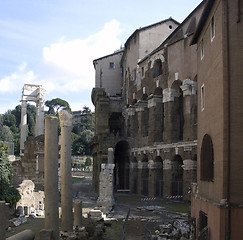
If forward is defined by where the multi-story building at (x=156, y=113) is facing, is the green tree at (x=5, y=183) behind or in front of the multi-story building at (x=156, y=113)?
in front

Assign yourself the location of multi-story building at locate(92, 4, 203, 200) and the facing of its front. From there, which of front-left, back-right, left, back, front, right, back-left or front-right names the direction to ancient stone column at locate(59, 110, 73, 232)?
front-left

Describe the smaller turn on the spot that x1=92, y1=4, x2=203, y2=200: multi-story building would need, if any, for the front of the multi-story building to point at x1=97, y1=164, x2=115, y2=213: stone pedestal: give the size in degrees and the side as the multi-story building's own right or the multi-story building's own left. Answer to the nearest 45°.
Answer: approximately 45° to the multi-story building's own left

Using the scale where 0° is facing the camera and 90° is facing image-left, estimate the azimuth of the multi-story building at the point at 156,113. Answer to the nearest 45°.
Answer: approximately 45°

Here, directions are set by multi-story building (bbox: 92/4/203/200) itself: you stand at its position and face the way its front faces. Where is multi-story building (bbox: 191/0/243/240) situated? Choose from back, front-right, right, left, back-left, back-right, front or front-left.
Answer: front-left

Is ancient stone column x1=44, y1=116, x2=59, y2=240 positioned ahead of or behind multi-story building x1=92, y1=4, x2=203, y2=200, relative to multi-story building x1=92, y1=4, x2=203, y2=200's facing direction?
ahead
